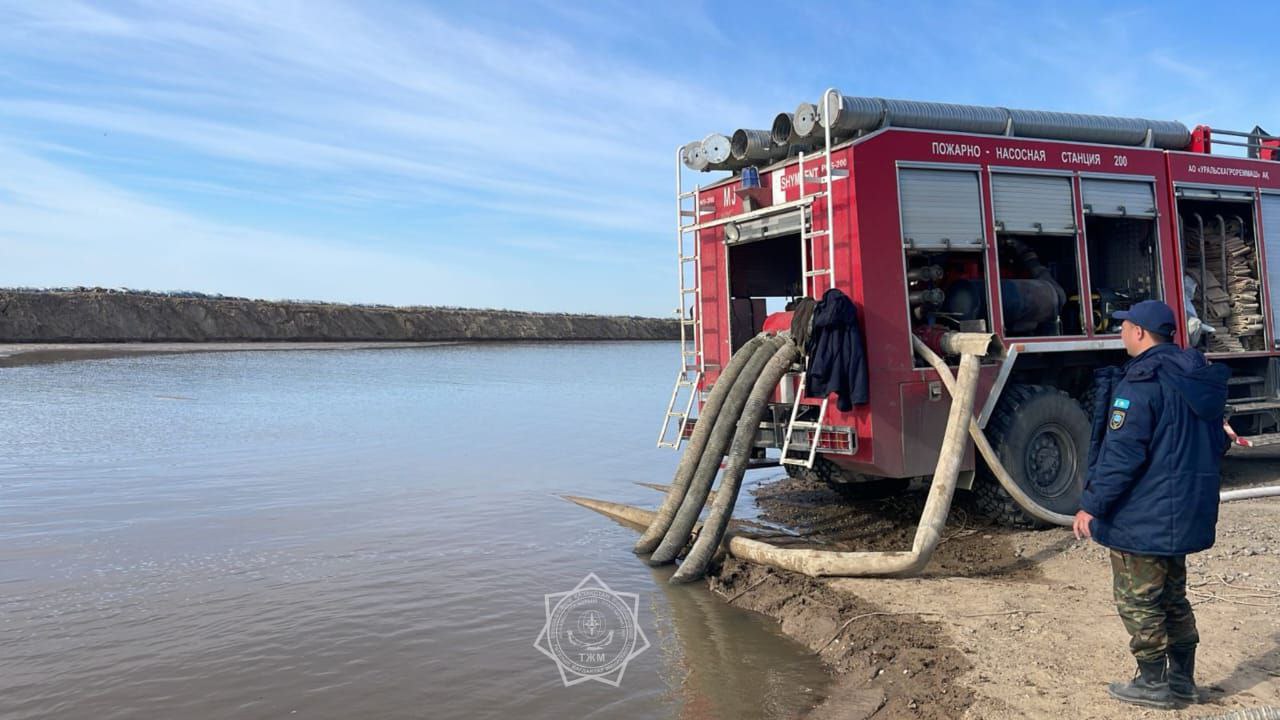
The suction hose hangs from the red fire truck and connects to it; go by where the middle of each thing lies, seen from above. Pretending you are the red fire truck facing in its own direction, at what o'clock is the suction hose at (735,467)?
The suction hose is roughly at 6 o'clock from the red fire truck.

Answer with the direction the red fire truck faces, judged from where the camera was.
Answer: facing away from the viewer and to the right of the viewer

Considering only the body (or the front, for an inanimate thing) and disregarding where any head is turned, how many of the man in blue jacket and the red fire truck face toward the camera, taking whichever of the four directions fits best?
0

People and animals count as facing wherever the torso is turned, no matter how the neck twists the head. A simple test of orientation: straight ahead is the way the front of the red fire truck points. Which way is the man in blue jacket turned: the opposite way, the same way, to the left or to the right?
to the left

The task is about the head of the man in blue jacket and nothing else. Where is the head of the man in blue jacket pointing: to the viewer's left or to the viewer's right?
to the viewer's left

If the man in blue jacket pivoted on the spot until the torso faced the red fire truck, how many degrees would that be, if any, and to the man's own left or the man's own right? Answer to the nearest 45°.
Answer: approximately 45° to the man's own right

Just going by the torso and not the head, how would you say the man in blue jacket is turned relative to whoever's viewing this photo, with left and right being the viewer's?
facing away from the viewer and to the left of the viewer

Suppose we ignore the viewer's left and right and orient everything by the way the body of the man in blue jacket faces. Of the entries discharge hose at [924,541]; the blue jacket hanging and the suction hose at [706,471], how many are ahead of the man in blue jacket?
3

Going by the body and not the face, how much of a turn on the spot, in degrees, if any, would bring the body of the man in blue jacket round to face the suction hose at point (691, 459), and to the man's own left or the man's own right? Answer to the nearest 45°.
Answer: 0° — they already face it
